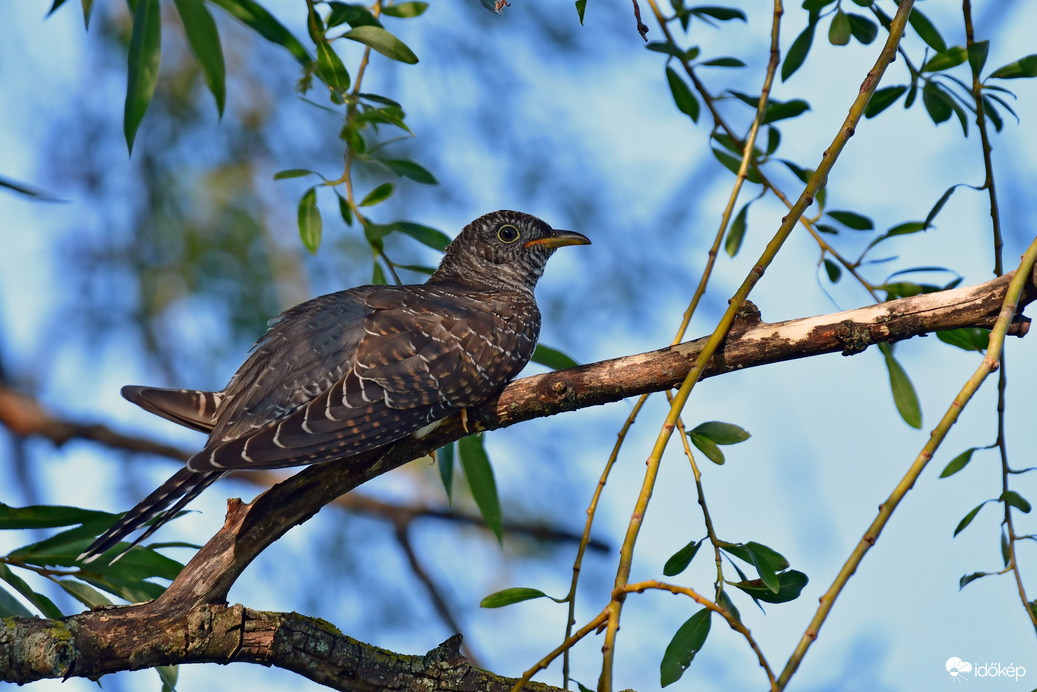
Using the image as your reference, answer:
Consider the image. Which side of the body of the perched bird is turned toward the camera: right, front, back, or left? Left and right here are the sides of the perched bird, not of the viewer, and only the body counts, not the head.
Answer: right

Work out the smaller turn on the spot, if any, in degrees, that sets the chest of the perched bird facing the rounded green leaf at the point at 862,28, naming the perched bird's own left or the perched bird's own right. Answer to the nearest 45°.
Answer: approximately 45° to the perched bird's own right

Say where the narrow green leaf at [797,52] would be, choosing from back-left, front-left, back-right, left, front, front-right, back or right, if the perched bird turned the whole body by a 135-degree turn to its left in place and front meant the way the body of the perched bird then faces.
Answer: back

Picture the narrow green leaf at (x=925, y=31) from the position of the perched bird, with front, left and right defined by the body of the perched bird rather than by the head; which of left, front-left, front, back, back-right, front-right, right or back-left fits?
front-right

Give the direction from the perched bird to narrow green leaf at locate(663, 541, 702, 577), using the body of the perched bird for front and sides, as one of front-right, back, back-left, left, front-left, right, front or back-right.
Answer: front-right
